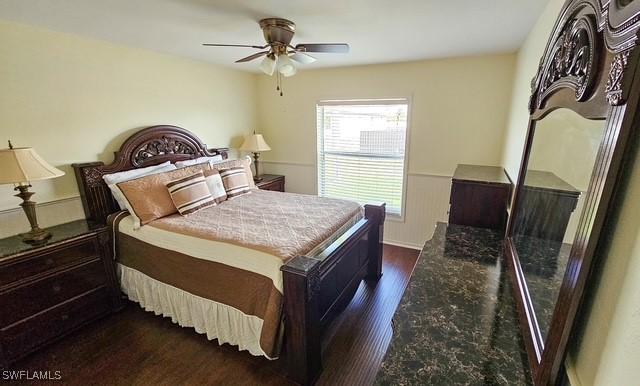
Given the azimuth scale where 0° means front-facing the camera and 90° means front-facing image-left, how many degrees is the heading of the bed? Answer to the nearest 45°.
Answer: approximately 315°

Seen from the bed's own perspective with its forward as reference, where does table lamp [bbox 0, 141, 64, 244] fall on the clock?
The table lamp is roughly at 5 o'clock from the bed.

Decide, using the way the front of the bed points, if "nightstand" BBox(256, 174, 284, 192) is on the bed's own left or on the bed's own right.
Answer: on the bed's own left

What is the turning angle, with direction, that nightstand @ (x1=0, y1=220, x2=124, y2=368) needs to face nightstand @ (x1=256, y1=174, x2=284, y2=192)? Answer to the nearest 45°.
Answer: approximately 45° to its left

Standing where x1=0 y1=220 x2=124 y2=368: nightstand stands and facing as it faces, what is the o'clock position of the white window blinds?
The white window blinds is roughly at 11 o'clock from the nightstand.

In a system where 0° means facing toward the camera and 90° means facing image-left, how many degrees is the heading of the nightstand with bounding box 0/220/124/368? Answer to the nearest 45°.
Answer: approximately 315°

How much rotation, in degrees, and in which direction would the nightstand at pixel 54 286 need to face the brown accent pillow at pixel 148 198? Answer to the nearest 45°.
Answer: approximately 45° to its left

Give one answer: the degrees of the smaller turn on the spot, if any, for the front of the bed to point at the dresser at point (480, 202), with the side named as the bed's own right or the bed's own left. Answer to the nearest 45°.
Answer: approximately 45° to the bed's own left
